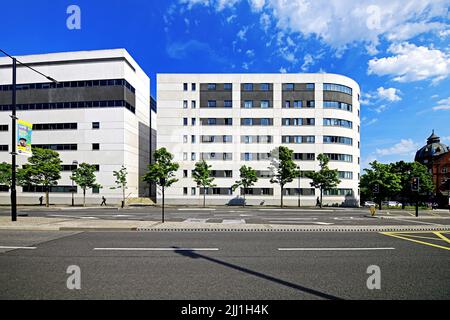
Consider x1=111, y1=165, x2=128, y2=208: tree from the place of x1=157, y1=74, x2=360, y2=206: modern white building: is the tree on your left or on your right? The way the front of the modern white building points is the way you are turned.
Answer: on your right

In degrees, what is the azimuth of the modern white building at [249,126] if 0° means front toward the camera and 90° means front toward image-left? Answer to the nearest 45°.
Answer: approximately 0°

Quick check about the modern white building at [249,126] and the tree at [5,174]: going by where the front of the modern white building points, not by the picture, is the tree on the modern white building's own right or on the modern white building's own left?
on the modern white building's own right

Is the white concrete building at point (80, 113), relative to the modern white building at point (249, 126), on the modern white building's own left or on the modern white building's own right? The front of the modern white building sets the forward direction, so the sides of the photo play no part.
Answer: on the modern white building's own right

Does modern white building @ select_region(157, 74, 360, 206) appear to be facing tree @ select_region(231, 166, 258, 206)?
yes

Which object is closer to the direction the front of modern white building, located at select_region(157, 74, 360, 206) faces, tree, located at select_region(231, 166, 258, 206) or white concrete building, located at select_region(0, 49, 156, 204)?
the tree
